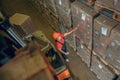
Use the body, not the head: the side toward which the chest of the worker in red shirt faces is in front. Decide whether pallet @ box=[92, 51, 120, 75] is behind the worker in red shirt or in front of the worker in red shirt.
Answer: in front

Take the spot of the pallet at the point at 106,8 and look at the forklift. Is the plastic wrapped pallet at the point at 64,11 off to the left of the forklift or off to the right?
right

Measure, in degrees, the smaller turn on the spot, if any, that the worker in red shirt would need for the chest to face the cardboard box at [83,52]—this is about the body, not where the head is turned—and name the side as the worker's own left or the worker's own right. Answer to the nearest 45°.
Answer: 0° — they already face it

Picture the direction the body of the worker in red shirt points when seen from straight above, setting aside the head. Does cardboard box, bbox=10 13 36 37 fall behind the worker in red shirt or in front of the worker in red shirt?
behind

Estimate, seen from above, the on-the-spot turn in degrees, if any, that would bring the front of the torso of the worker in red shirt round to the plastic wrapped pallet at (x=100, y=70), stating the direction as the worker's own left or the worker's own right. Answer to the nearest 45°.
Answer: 0° — they already face it

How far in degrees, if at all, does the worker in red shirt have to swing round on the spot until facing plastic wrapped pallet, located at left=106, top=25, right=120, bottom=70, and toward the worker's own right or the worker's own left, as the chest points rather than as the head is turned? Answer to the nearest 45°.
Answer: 0° — they already face it

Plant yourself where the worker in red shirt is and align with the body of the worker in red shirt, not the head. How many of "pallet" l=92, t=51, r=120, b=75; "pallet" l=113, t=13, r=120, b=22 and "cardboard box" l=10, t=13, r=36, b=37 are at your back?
1
